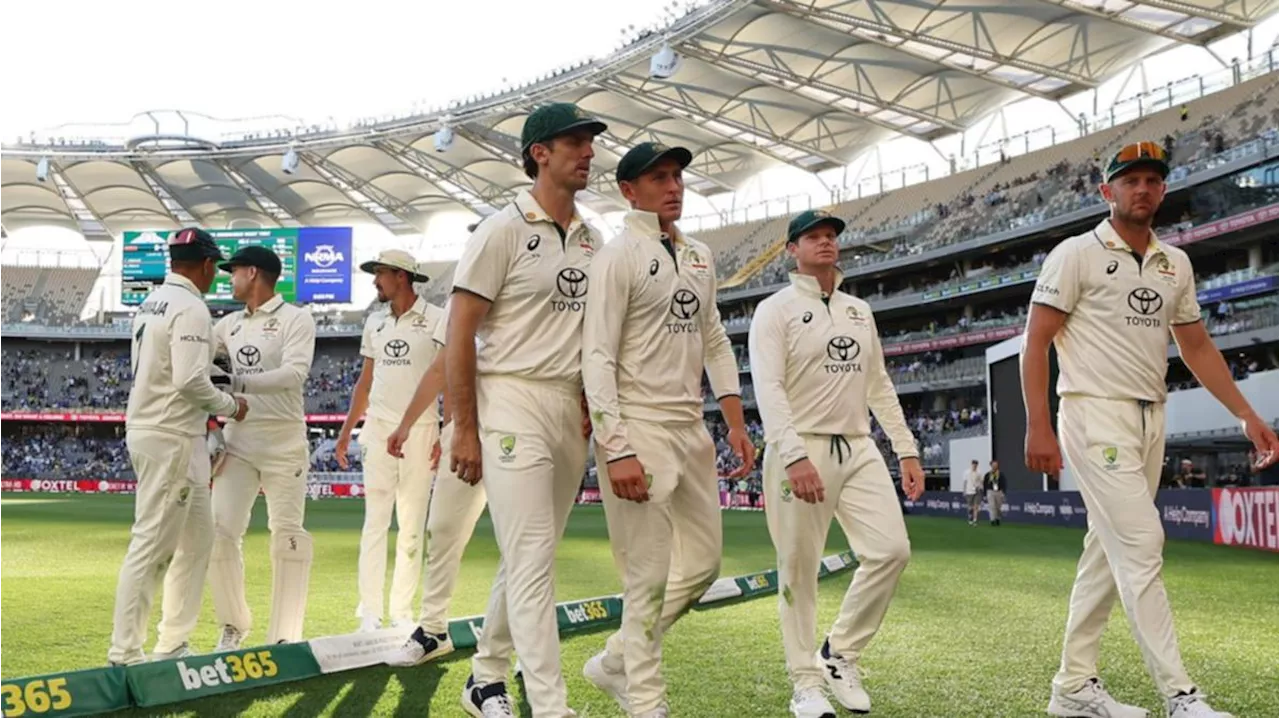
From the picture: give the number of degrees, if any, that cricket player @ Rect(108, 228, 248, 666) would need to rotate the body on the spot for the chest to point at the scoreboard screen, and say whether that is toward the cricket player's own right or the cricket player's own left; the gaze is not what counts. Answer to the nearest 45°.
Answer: approximately 45° to the cricket player's own left

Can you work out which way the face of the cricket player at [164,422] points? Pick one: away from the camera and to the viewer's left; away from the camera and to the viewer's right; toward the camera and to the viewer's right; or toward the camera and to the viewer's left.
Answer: away from the camera and to the viewer's right

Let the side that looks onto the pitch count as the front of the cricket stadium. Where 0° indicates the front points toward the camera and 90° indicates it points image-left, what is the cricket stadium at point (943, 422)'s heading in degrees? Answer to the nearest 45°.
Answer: approximately 45°

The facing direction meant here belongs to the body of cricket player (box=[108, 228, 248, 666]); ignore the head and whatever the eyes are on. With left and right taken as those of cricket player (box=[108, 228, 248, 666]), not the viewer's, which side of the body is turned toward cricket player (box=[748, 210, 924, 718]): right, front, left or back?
right

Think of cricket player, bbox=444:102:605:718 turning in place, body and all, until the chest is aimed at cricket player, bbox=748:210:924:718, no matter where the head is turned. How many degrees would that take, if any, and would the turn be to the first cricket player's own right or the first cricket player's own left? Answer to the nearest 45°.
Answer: approximately 90° to the first cricket player's own left

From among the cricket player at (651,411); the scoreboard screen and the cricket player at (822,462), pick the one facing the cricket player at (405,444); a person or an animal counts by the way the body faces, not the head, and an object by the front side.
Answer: the scoreboard screen

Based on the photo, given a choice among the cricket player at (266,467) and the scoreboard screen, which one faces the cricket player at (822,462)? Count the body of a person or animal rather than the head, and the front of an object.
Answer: the scoreboard screen

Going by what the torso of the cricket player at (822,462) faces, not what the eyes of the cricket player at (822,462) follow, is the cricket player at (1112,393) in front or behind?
in front

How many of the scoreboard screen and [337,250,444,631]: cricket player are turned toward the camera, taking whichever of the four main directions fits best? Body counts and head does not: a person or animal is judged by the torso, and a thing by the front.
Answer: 2

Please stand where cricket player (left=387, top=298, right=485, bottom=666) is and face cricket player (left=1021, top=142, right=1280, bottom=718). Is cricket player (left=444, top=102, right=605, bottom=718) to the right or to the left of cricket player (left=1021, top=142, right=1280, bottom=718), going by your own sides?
right

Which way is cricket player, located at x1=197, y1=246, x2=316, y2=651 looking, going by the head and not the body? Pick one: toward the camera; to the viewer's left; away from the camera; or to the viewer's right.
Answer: to the viewer's left

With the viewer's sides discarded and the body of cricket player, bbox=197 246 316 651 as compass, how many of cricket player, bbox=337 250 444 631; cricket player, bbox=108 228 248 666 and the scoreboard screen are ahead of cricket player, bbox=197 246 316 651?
1
